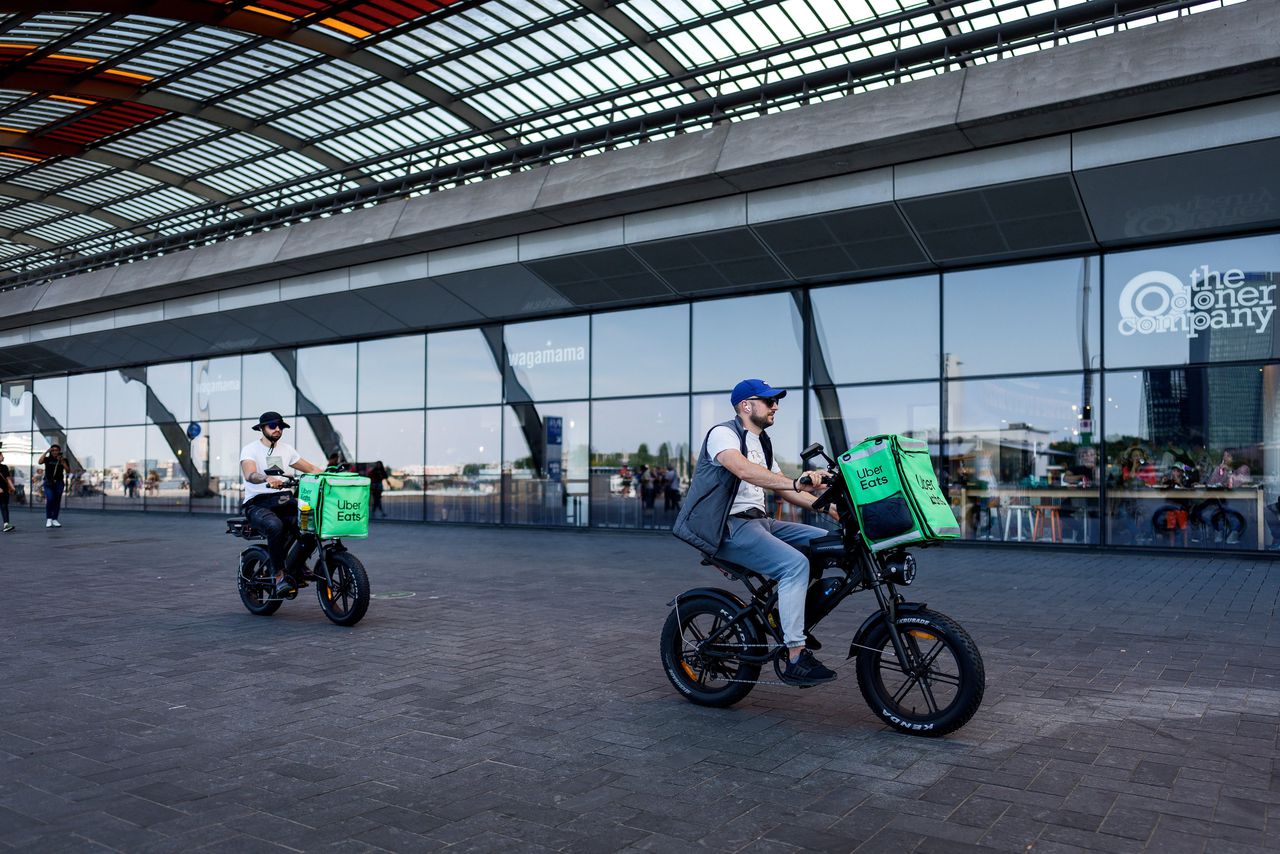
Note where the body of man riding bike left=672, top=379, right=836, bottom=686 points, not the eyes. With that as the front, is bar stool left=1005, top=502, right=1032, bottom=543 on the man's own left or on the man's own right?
on the man's own left

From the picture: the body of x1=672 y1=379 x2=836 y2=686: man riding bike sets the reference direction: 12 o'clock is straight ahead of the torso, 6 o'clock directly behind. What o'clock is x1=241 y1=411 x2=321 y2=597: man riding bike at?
x1=241 y1=411 x2=321 y2=597: man riding bike is roughly at 7 o'clock from x1=672 y1=379 x2=836 y2=686: man riding bike.

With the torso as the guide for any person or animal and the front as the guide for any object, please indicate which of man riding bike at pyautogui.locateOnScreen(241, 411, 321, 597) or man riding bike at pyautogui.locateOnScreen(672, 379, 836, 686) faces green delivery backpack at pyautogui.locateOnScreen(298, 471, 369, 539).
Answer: man riding bike at pyautogui.locateOnScreen(241, 411, 321, 597)

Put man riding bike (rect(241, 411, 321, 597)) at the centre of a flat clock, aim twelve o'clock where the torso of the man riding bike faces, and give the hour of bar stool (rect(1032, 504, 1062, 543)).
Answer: The bar stool is roughly at 10 o'clock from the man riding bike.

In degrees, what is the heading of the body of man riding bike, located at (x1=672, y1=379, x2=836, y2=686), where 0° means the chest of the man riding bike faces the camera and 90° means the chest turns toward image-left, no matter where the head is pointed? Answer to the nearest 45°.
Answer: approximately 270°

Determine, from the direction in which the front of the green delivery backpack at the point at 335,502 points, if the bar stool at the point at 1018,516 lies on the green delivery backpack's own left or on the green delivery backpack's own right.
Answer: on the green delivery backpack's own left

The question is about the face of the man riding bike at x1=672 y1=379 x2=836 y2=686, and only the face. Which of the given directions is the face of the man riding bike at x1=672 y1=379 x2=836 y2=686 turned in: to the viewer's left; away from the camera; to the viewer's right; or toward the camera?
to the viewer's right

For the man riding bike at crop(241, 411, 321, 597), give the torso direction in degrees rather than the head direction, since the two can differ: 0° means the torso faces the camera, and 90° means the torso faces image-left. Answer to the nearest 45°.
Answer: approximately 315°

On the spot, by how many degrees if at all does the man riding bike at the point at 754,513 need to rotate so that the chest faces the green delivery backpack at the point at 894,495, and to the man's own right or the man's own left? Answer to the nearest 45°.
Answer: approximately 45° to the man's own right

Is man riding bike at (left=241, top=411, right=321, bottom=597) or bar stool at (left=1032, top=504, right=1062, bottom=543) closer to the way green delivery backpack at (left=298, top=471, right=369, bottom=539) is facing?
the bar stool

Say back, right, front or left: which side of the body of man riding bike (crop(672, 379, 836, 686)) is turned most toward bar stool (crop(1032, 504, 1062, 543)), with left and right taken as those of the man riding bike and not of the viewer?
left
